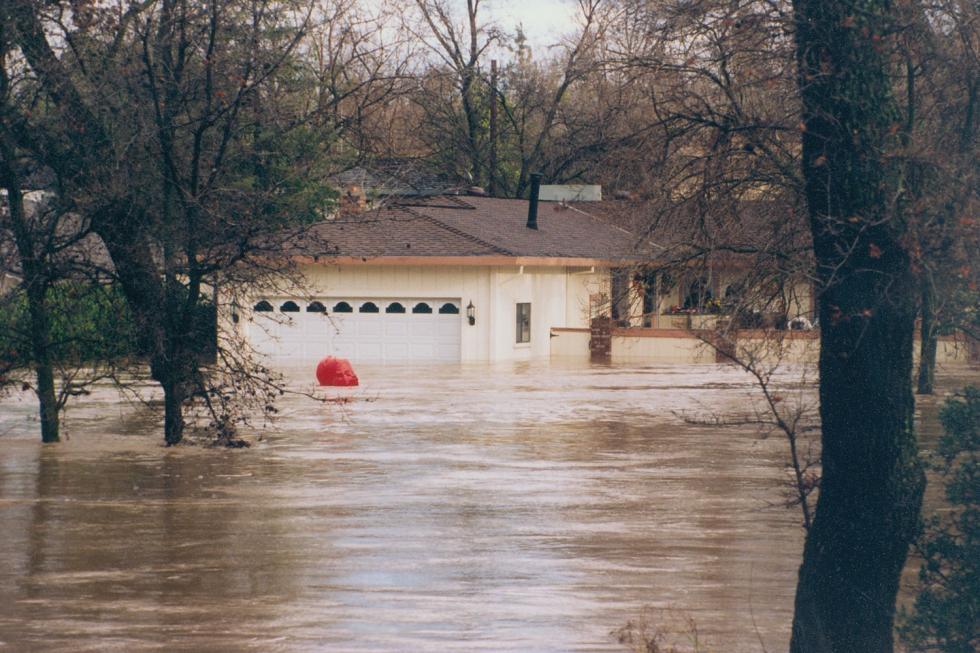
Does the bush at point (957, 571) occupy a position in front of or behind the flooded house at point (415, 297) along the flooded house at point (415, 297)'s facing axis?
in front

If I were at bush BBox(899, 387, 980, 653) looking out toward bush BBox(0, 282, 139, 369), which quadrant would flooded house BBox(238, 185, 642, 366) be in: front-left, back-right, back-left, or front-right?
front-right

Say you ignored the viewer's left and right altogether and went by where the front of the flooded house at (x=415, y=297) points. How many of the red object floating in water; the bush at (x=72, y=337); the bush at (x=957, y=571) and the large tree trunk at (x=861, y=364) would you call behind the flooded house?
0

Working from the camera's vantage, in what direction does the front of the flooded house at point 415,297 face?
facing the viewer

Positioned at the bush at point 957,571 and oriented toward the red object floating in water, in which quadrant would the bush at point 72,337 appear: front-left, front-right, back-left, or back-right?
front-left

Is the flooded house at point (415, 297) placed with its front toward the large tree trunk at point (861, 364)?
yes

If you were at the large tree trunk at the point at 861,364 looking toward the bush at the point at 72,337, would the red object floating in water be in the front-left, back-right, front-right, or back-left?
front-right

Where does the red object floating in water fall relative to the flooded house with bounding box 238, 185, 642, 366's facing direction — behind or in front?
in front

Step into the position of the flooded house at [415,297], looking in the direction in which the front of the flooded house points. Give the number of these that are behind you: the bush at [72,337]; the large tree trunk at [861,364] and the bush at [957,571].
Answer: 0

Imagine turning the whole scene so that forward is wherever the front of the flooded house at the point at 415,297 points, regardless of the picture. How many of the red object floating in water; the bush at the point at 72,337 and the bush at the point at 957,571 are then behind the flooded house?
0

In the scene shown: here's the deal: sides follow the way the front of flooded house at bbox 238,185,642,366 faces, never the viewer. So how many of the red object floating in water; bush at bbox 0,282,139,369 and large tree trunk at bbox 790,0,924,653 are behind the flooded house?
0
